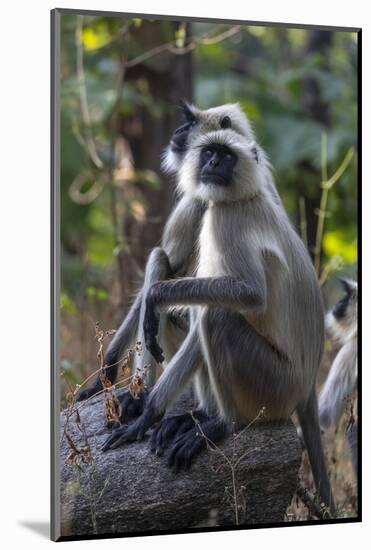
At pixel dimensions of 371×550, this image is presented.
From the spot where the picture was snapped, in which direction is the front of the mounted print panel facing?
facing the viewer and to the right of the viewer
